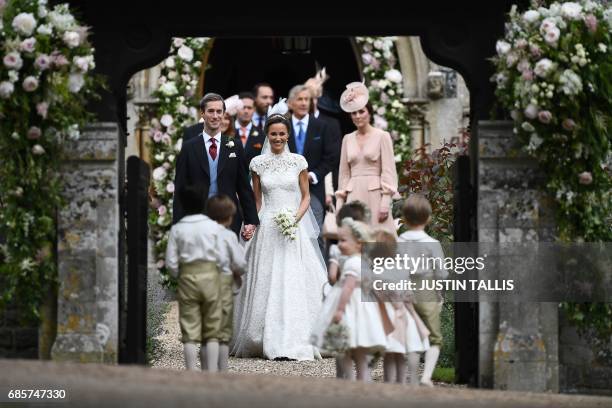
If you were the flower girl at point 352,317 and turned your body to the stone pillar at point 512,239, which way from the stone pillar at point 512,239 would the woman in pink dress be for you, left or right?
left

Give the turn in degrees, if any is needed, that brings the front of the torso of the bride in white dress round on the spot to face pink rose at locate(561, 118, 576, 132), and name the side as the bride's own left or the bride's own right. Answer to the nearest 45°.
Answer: approximately 45° to the bride's own left

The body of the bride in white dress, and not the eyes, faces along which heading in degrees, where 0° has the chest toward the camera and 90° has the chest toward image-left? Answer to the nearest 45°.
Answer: approximately 0°

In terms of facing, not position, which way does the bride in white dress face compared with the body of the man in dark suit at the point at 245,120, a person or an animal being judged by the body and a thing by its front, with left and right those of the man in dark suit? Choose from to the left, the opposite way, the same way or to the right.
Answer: the same way

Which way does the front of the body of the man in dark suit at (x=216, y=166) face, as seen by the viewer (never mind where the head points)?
toward the camera

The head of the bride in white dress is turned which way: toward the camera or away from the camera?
toward the camera

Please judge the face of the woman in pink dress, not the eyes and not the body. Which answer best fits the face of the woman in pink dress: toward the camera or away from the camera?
toward the camera

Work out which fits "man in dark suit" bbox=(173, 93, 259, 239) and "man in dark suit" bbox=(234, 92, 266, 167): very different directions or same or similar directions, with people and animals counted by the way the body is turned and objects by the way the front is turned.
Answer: same or similar directions

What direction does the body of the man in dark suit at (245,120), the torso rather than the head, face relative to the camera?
toward the camera

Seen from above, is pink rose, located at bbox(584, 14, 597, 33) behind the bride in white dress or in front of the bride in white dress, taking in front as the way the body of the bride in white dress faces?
in front

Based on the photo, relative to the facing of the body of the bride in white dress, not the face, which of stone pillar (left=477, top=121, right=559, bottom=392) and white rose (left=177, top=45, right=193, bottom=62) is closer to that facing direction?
the stone pillar

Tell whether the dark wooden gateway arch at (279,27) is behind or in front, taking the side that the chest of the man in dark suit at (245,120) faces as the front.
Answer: in front

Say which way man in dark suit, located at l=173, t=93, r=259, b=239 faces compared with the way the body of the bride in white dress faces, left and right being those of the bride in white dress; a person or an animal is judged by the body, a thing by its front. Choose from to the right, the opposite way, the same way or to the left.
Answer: the same way

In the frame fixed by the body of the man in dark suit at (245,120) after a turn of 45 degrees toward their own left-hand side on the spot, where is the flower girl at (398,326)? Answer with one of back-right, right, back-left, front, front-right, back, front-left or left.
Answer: front-right

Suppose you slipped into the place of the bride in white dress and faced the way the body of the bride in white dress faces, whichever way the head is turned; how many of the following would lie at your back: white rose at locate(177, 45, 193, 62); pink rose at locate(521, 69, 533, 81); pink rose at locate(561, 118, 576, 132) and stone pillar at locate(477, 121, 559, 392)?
1

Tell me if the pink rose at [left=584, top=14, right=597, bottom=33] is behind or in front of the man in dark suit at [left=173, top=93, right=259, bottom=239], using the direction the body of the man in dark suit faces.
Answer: in front
